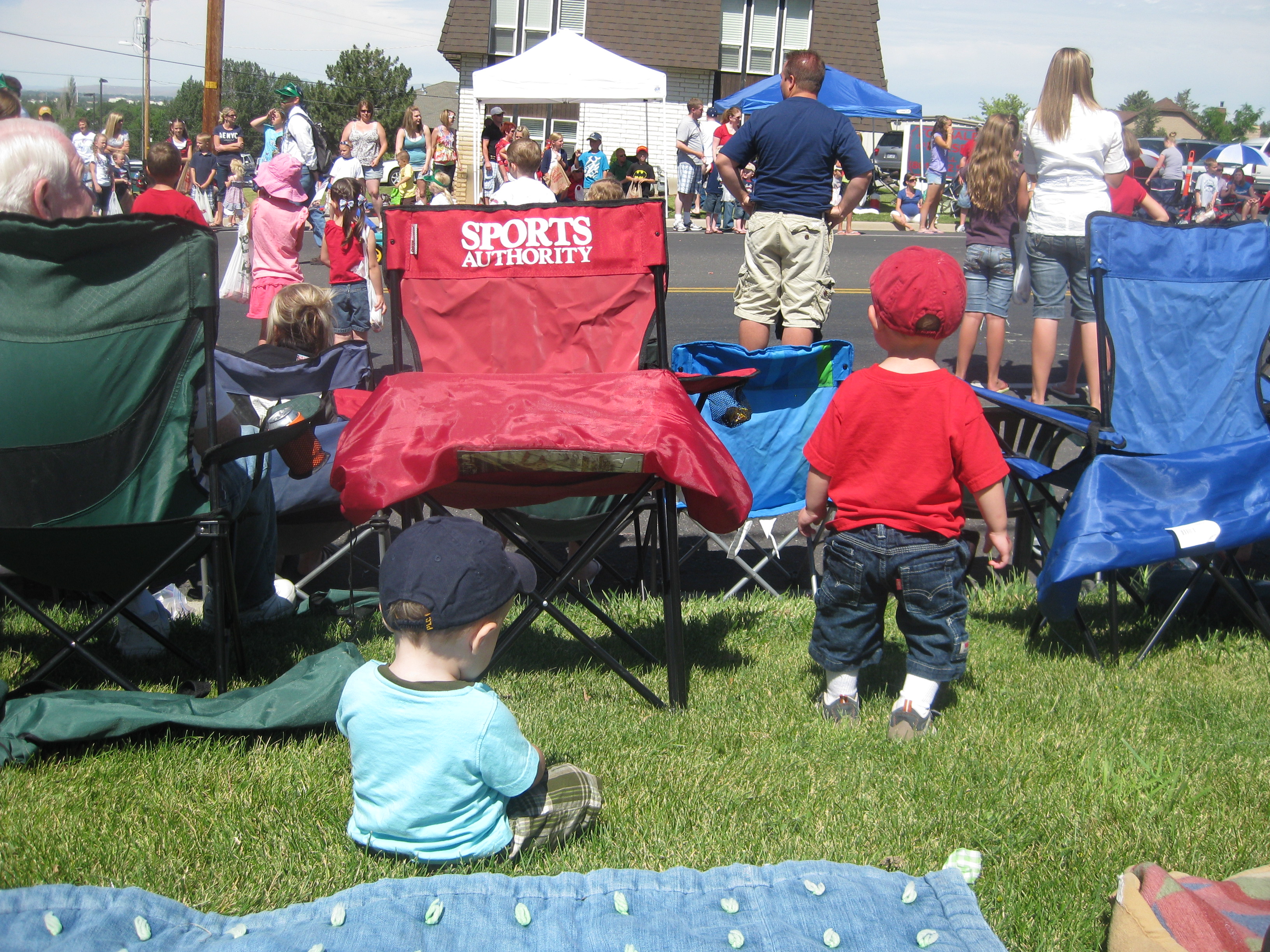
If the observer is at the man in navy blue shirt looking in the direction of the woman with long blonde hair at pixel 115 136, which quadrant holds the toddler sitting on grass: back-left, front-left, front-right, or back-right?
back-left

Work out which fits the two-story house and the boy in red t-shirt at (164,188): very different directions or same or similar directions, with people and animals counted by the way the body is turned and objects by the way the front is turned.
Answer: very different directions

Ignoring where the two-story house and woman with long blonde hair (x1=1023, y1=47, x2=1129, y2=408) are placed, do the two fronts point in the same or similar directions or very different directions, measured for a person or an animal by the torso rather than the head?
very different directions

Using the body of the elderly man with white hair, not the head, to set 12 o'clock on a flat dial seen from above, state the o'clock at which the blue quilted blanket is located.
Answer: The blue quilted blanket is roughly at 4 o'clock from the elderly man with white hair.

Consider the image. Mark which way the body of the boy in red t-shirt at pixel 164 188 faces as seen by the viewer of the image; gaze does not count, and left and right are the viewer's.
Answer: facing away from the viewer

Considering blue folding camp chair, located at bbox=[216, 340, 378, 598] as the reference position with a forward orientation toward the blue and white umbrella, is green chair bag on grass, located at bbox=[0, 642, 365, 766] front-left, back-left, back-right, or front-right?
back-right

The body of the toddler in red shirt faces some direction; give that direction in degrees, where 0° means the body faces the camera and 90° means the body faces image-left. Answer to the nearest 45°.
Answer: approximately 180°

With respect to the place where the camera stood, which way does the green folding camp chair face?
facing away from the viewer

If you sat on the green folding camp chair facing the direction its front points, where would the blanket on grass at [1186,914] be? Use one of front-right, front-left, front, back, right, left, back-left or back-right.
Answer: back-right

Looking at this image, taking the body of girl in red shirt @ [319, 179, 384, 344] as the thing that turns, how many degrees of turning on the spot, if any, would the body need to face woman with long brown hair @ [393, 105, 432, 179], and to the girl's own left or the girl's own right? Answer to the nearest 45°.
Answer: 0° — they already face them

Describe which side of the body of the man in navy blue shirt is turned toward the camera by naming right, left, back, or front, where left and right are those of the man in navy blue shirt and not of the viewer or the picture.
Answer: back

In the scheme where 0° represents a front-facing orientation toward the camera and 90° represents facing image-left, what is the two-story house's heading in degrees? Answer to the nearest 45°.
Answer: approximately 0°

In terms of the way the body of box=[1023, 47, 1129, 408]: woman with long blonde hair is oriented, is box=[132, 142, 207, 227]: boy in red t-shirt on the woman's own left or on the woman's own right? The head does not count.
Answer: on the woman's own left

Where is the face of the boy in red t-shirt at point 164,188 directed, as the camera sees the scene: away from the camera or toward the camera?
away from the camera
